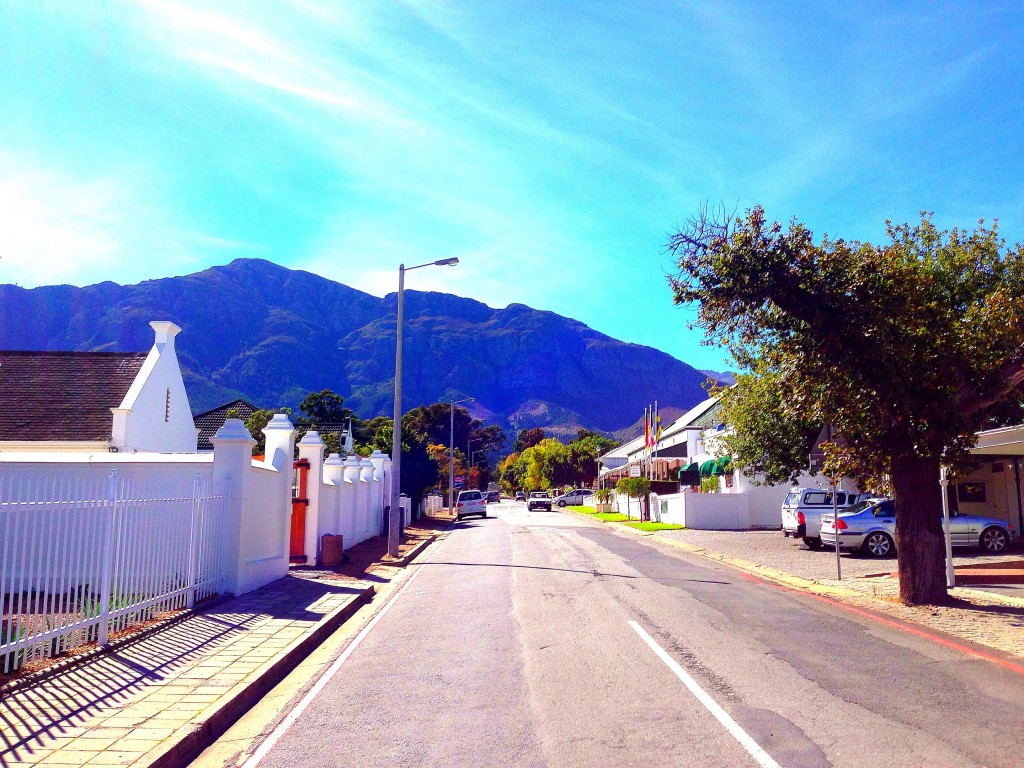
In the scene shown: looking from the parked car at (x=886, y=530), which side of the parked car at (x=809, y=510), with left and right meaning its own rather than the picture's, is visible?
right

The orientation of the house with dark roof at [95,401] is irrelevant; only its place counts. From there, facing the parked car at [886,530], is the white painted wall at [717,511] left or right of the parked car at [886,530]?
left

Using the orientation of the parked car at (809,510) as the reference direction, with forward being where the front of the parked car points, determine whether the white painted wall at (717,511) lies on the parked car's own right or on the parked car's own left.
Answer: on the parked car's own left

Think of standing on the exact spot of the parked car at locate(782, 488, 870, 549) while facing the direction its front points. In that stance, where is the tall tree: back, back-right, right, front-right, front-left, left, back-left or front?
back-right

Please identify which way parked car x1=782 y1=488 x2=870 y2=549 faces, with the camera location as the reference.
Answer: facing away from the viewer and to the right of the viewer
